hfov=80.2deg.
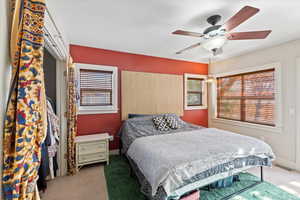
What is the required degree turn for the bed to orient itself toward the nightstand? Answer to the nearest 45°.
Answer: approximately 135° to its right

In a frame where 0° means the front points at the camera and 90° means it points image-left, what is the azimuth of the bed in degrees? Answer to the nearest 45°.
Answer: approximately 315°

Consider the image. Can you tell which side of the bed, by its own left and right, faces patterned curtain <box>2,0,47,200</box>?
right

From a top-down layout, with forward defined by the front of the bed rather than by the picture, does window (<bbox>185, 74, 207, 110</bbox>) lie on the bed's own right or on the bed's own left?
on the bed's own left
